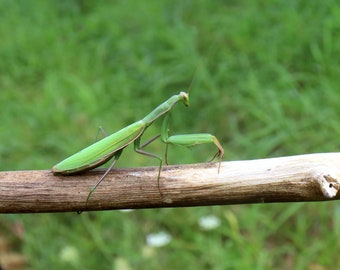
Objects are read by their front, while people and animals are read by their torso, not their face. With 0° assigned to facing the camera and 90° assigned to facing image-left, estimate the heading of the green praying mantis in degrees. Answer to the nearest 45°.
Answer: approximately 270°
